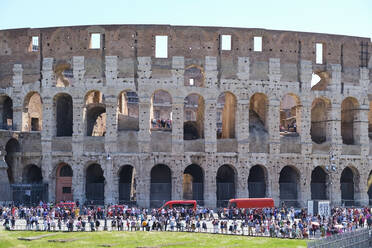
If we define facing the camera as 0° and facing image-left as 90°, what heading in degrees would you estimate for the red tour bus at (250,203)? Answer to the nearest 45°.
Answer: approximately 90°

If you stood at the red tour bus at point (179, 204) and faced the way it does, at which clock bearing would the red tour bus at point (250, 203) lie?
the red tour bus at point (250, 203) is roughly at 6 o'clock from the red tour bus at point (179, 204).

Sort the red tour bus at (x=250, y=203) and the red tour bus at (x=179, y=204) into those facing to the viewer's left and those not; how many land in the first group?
2

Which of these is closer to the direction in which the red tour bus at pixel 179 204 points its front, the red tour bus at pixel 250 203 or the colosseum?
the colosseum

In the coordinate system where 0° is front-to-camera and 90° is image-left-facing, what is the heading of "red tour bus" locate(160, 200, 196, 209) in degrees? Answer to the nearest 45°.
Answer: approximately 90°

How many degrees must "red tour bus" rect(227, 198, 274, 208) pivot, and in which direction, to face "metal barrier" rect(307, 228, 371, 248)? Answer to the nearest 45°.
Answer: approximately 90° to its left
